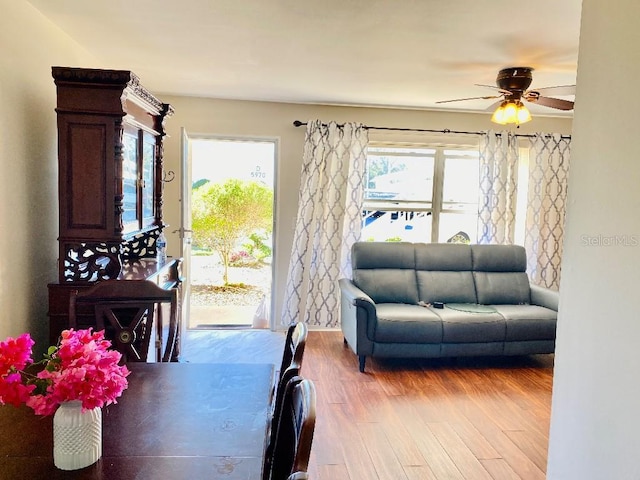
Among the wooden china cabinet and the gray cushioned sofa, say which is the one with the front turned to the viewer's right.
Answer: the wooden china cabinet

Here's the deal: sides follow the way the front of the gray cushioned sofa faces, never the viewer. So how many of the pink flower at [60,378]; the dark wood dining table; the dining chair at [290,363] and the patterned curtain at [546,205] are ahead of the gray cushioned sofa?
3

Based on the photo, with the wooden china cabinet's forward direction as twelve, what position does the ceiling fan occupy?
The ceiling fan is roughly at 12 o'clock from the wooden china cabinet.

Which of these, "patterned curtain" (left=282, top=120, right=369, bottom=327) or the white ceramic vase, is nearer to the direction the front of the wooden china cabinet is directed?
the patterned curtain

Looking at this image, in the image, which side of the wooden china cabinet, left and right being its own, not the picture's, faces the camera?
right

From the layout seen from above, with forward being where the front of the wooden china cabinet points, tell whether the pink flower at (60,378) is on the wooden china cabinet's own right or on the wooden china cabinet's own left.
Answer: on the wooden china cabinet's own right

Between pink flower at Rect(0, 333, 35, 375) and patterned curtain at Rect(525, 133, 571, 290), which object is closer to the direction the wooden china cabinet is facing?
the patterned curtain

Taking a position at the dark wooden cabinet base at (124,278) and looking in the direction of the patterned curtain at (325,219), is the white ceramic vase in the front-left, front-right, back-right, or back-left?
back-right

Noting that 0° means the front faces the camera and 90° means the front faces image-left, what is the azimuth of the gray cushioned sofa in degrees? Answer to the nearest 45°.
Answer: approximately 0°

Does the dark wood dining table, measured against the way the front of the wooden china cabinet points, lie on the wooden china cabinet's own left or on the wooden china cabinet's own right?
on the wooden china cabinet's own right

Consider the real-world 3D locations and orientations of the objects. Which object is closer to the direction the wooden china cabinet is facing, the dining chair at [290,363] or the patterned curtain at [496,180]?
the patterned curtain

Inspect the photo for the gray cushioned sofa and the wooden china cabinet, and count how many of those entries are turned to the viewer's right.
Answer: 1

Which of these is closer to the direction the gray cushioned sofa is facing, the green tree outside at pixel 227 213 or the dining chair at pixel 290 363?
the dining chair
